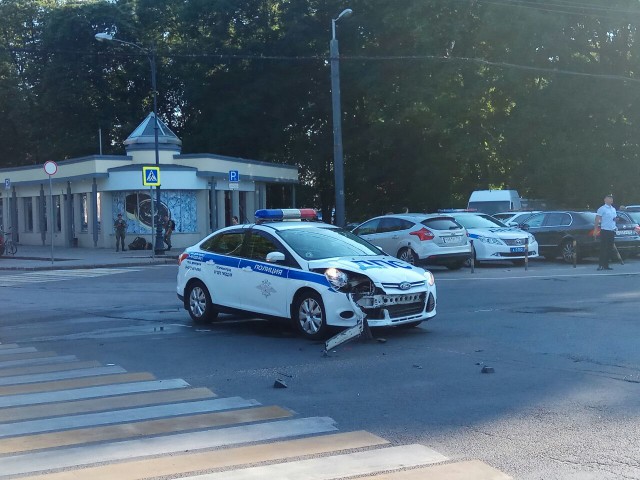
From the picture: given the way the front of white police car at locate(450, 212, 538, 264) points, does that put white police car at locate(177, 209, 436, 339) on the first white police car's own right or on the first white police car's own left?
on the first white police car's own right

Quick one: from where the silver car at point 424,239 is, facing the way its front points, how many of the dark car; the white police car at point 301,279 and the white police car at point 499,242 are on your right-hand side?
2

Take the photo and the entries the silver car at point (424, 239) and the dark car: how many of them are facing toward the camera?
0

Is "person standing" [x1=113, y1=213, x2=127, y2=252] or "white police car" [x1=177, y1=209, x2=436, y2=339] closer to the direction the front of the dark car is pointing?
the person standing

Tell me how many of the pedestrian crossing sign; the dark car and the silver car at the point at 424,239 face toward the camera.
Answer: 1

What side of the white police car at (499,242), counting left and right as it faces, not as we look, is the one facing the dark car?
left

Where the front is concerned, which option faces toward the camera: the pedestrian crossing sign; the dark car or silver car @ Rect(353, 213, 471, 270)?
the pedestrian crossing sign

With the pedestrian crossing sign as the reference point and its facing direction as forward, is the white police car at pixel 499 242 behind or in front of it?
in front

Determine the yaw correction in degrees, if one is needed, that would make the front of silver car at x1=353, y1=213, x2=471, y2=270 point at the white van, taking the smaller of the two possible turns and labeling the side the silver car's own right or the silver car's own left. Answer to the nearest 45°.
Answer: approximately 45° to the silver car's own right

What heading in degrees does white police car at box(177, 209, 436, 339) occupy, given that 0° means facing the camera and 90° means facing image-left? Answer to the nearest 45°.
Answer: approximately 315°

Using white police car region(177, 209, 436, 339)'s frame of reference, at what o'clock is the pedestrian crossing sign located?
The pedestrian crossing sign is roughly at 7 o'clock from the white police car.

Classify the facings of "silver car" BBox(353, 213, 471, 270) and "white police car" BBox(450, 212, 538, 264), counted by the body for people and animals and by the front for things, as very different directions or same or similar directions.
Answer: very different directions
